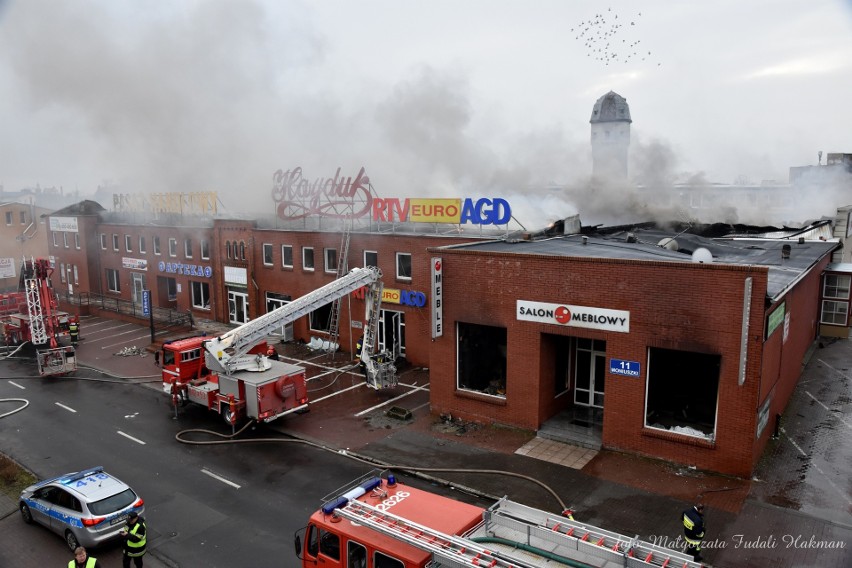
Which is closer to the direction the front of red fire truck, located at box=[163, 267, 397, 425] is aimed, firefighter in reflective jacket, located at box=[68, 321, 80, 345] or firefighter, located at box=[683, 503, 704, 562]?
the firefighter in reflective jacket

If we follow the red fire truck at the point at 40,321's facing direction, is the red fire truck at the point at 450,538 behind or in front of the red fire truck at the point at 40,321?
behind

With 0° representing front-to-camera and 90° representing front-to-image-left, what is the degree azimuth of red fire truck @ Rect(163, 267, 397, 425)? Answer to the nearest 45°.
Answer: approximately 135°

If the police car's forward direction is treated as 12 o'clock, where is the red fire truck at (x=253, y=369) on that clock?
The red fire truck is roughly at 3 o'clock from the police car.

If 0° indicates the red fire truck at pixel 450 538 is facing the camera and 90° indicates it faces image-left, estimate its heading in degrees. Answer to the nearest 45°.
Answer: approximately 135°

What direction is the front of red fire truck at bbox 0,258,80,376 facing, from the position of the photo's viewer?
facing away from the viewer and to the left of the viewer

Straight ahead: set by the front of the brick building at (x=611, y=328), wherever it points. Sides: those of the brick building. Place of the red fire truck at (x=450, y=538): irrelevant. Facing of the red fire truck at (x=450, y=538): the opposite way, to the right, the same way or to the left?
to the right

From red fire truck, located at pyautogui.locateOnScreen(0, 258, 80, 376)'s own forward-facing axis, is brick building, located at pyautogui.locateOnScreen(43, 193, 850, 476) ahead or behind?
behind

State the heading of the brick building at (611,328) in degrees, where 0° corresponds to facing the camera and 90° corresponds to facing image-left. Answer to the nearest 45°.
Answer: approximately 45°

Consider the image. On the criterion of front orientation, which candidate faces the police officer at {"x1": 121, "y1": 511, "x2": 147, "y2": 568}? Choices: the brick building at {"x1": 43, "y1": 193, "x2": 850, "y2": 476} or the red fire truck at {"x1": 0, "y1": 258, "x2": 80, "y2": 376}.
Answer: the brick building

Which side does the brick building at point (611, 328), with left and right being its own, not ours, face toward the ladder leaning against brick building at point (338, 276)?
right

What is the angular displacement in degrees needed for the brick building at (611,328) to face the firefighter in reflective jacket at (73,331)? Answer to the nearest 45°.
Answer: approximately 90° to its right

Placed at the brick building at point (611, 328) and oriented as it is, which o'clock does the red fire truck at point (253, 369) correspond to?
The red fire truck is roughly at 2 o'clock from the brick building.

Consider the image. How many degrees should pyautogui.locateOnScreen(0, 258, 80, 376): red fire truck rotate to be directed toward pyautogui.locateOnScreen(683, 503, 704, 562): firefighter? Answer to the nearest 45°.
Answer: approximately 135° to its left

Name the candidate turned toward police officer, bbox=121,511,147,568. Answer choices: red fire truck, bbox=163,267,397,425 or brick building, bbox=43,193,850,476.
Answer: the brick building

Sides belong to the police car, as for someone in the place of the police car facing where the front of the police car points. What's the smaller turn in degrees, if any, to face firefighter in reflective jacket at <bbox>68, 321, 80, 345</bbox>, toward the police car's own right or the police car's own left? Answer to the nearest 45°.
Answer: approximately 45° to the police car's own right

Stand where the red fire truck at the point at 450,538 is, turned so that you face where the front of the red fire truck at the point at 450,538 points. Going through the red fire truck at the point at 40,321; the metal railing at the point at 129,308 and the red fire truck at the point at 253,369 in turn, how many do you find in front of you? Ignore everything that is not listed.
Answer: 3
